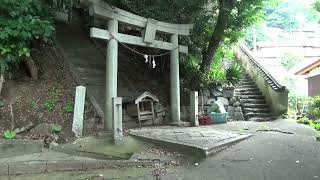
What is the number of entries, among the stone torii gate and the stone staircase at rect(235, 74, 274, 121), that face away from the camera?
0

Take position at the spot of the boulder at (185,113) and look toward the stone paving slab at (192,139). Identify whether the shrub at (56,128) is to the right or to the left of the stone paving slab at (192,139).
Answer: right

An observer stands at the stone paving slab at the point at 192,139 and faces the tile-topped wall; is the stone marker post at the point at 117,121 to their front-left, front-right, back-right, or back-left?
back-left

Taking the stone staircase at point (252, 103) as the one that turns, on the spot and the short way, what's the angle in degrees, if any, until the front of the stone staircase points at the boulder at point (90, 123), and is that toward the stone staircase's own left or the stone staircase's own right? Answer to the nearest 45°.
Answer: approximately 45° to the stone staircase's own right

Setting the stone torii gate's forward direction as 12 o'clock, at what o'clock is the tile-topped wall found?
The tile-topped wall is roughly at 9 o'clock from the stone torii gate.

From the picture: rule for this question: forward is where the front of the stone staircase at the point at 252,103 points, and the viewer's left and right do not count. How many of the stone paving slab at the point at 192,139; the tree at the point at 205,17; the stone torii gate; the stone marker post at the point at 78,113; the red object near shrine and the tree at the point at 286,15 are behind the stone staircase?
1

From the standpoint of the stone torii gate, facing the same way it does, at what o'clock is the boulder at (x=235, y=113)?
The boulder is roughly at 9 o'clock from the stone torii gate.

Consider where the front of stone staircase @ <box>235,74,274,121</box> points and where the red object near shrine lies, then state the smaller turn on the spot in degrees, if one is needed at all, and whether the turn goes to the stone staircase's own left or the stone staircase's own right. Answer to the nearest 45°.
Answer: approximately 45° to the stone staircase's own right

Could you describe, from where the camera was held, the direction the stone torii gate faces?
facing the viewer and to the right of the viewer

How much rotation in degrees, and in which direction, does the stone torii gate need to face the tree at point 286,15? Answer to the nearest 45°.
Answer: approximately 90° to its left

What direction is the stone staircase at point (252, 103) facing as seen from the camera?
toward the camera
